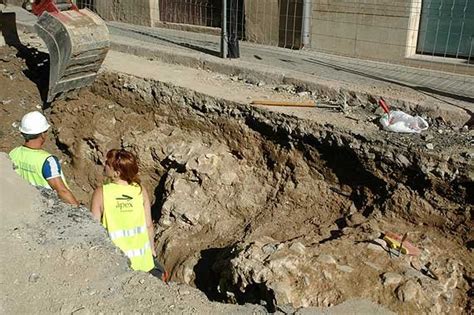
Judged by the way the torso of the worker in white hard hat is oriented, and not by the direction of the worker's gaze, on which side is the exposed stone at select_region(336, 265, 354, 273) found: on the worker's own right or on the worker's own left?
on the worker's own right

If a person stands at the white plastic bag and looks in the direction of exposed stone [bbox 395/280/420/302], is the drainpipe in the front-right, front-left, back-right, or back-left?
back-right

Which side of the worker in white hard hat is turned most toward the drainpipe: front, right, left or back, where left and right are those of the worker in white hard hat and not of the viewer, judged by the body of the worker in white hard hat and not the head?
front

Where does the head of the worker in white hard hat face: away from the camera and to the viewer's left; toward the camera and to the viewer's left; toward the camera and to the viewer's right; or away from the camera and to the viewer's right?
away from the camera and to the viewer's right

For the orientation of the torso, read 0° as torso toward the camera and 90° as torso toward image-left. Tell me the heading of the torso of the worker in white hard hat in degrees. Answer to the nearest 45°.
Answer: approximately 225°
